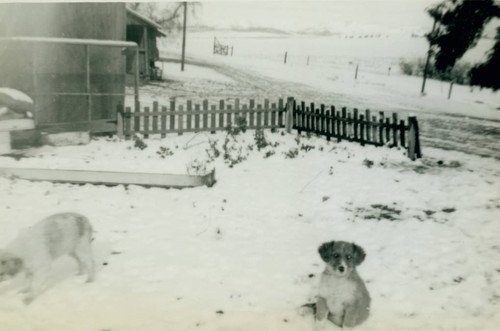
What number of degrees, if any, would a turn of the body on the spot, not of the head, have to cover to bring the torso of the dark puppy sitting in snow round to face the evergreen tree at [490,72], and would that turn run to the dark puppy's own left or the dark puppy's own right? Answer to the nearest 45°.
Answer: approximately 135° to the dark puppy's own left

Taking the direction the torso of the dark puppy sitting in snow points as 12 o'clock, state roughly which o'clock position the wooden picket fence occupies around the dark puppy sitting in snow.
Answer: The wooden picket fence is roughly at 5 o'clock from the dark puppy sitting in snow.

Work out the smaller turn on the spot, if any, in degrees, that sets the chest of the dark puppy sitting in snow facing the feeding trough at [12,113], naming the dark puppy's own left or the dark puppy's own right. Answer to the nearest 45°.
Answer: approximately 90° to the dark puppy's own right

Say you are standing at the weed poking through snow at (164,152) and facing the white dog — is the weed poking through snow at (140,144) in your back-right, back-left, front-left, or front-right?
back-right

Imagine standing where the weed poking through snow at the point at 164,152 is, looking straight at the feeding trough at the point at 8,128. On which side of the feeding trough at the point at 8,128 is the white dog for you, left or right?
left

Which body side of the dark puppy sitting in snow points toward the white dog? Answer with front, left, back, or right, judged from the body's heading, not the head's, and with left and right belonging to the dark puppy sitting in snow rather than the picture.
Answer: right

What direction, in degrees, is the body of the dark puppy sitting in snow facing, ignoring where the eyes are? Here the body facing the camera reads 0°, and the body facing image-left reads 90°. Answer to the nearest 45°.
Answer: approximately 0°

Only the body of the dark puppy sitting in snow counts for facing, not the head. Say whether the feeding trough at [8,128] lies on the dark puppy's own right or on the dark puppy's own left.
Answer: on the dark puppy's own right

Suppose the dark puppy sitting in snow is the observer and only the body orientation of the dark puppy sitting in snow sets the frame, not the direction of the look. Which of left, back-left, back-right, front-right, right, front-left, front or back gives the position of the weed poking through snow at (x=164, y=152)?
back-right

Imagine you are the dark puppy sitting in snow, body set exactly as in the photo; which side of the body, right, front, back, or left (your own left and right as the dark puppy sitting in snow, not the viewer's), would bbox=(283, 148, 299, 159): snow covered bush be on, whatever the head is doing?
back

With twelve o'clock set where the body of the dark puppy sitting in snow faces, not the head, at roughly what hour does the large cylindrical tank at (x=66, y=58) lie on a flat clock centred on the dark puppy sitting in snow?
The large cylindrical tank is roughly at 4 o'clock from the dark puppy sitting in snow.

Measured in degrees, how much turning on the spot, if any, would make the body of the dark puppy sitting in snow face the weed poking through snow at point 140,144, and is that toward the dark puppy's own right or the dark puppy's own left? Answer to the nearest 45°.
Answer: approximately 135° to the dark puppy's own right
